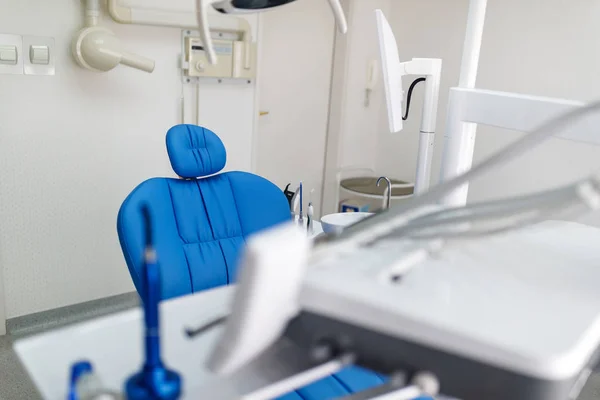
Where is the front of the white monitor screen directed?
to the viewer's left

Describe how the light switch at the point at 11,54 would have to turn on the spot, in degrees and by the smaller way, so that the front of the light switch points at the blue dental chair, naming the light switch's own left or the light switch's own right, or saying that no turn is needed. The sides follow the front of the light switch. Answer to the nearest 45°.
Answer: approximately 45° to the light switch's own left

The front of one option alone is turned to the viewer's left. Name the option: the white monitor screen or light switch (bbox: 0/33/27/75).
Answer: the white monitor screen

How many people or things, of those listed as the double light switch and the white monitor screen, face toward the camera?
1

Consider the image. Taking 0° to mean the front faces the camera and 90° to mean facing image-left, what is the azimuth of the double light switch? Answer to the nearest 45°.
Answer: approximately 0°

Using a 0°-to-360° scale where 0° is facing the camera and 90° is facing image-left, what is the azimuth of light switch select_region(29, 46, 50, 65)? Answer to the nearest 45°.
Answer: approximately 0°

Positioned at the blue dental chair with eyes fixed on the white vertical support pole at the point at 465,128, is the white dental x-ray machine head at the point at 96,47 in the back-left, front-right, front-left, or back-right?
back-left

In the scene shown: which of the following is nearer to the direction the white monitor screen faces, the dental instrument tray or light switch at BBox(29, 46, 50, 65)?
the light switch

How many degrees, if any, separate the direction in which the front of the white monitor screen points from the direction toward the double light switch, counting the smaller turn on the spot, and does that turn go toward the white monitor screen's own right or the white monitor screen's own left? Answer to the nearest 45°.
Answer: approximately 45° to the white monitor screen's own right

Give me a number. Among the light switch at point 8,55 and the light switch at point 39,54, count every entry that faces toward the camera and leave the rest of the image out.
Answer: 2
